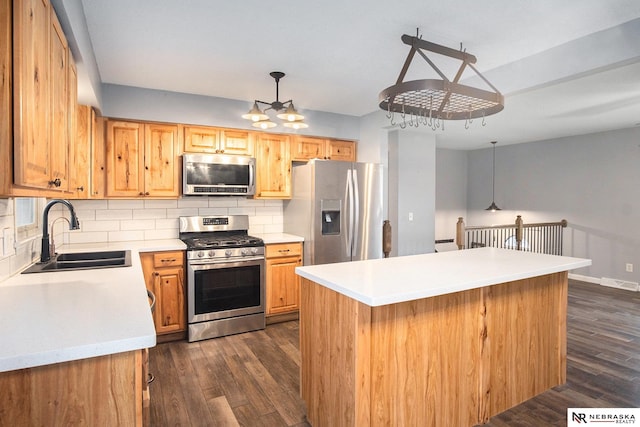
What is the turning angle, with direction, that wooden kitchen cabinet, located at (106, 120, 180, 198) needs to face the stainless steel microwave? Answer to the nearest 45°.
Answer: approximately 90° to its left

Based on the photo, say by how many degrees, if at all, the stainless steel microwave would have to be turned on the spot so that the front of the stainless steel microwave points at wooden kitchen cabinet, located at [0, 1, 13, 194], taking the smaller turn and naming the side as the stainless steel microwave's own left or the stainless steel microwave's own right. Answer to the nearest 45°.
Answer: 0° — it already faces it

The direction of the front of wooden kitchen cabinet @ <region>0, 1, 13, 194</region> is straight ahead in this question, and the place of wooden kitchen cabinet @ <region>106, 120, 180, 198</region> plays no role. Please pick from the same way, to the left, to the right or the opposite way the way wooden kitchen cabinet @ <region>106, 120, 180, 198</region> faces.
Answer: to the right

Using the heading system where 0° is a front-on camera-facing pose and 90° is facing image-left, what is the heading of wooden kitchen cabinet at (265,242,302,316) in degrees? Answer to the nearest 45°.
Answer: approximately 0°

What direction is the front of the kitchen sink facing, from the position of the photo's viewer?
facing to the right of the viewer

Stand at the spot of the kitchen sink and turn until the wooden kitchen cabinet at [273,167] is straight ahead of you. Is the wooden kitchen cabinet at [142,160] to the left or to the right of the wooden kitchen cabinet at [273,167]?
left

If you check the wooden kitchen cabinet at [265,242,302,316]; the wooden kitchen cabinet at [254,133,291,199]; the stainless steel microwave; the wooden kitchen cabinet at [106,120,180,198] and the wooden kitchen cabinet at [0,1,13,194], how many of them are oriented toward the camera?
4

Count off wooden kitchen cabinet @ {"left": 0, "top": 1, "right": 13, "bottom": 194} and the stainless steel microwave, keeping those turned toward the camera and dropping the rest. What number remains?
1

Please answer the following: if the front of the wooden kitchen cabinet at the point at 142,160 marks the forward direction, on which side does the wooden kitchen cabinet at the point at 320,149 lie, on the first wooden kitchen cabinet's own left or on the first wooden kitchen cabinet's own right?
on the first wooden kitchen cabinet's own left

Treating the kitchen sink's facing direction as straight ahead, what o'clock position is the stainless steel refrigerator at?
The stainless steel refrigerator is roughly at 12 o'clock from the kitchen sink.

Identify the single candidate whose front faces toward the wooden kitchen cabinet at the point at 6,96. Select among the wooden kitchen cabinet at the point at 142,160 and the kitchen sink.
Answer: the wooden kitchen cabinet at the point at 142,160

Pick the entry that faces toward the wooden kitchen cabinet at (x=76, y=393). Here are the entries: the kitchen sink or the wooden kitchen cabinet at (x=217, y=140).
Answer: the wooden kitchen cabinet at (x=217, y=140)

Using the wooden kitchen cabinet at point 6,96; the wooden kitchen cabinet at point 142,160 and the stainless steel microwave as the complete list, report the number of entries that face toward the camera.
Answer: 2

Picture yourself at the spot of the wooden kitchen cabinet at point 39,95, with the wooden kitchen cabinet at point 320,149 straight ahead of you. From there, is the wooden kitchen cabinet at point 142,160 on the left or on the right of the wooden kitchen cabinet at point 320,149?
left

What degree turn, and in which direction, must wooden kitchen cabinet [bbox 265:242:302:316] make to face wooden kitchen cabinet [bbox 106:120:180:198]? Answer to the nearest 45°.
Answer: approximately 90° to its right
